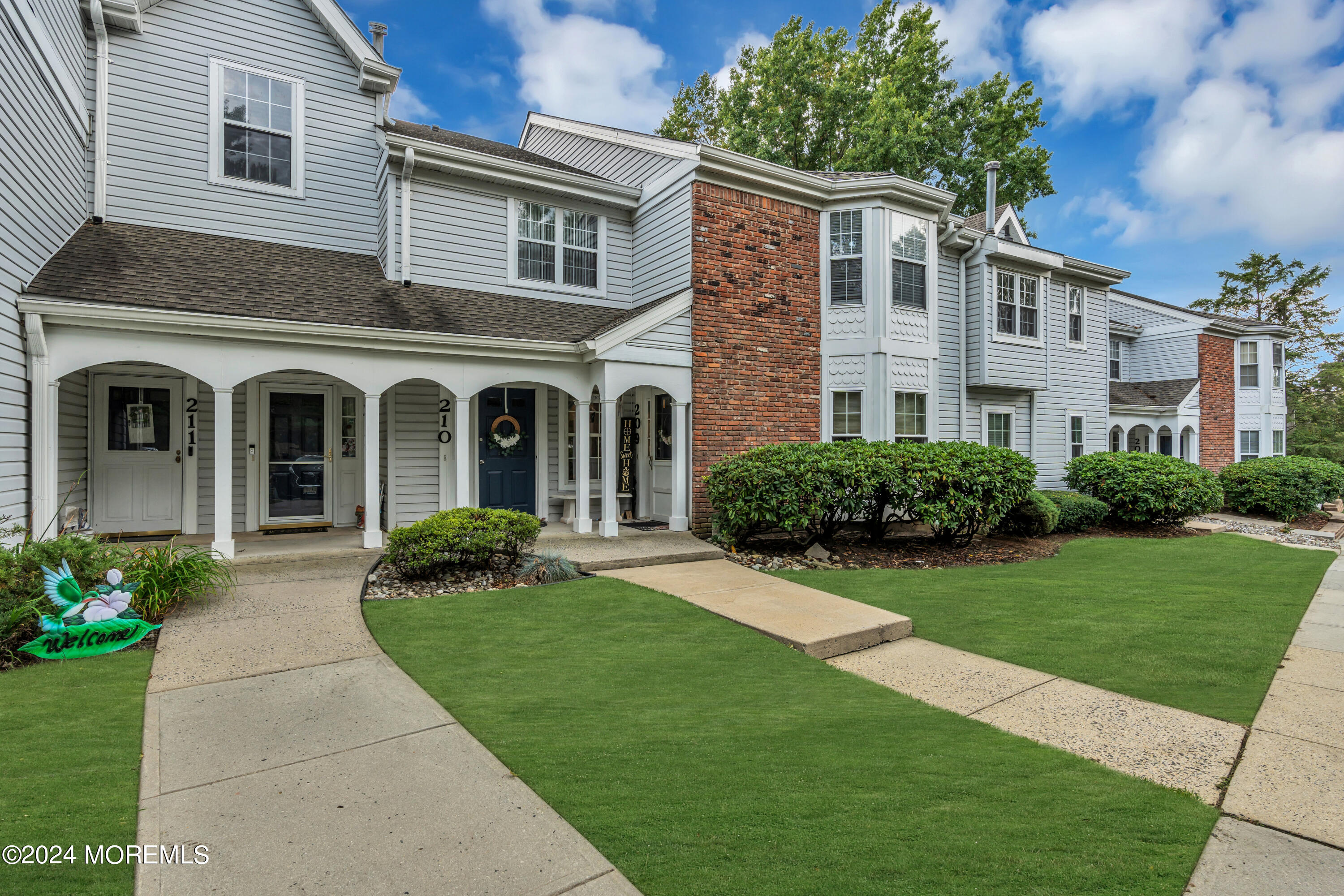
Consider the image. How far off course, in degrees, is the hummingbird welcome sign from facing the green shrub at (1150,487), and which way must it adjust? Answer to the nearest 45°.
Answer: approximately 90° to its left

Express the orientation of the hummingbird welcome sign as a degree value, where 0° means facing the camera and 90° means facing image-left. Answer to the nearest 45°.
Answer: approximately 0°

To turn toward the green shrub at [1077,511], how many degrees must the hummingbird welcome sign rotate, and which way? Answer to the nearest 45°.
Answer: approximately 90° to its left

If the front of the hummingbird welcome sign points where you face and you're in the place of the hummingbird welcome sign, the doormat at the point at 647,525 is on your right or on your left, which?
on your left

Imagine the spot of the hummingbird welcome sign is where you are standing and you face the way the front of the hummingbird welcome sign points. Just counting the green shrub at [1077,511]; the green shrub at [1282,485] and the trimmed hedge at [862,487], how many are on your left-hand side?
3

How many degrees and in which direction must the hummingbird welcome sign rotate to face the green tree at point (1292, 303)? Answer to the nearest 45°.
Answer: approximately 90° to its left

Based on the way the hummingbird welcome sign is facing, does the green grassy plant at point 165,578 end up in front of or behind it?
behind

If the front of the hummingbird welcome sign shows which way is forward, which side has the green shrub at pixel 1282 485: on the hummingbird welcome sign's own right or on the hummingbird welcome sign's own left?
on the hummingbird welcome sign's own left
